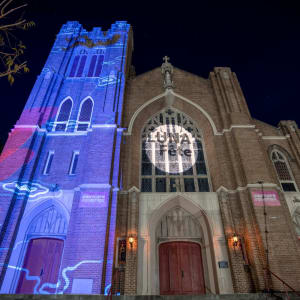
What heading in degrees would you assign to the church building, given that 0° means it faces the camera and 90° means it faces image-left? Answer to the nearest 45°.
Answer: approximately 0°
